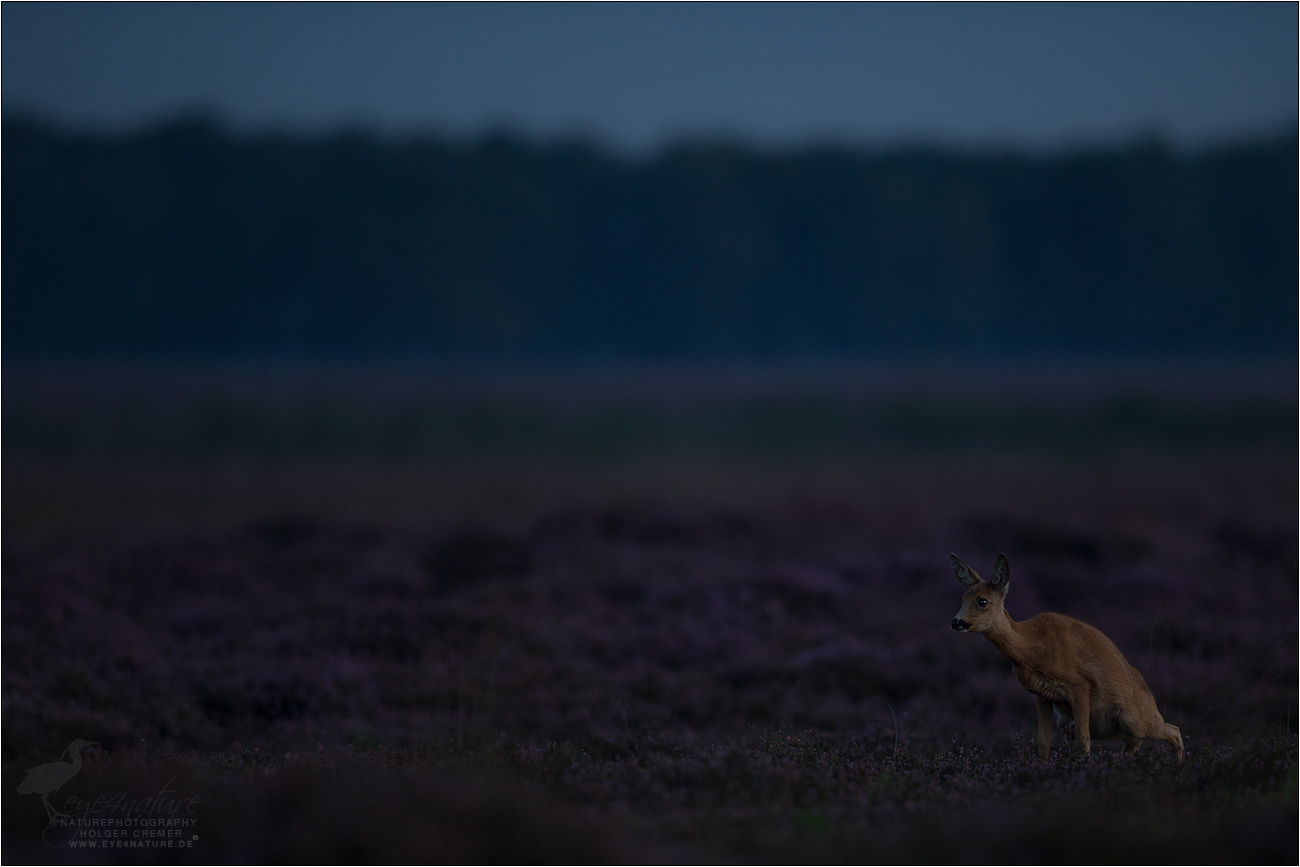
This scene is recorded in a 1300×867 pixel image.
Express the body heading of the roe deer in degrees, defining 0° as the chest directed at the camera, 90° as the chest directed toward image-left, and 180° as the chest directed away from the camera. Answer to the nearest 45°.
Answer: approximately 90°
